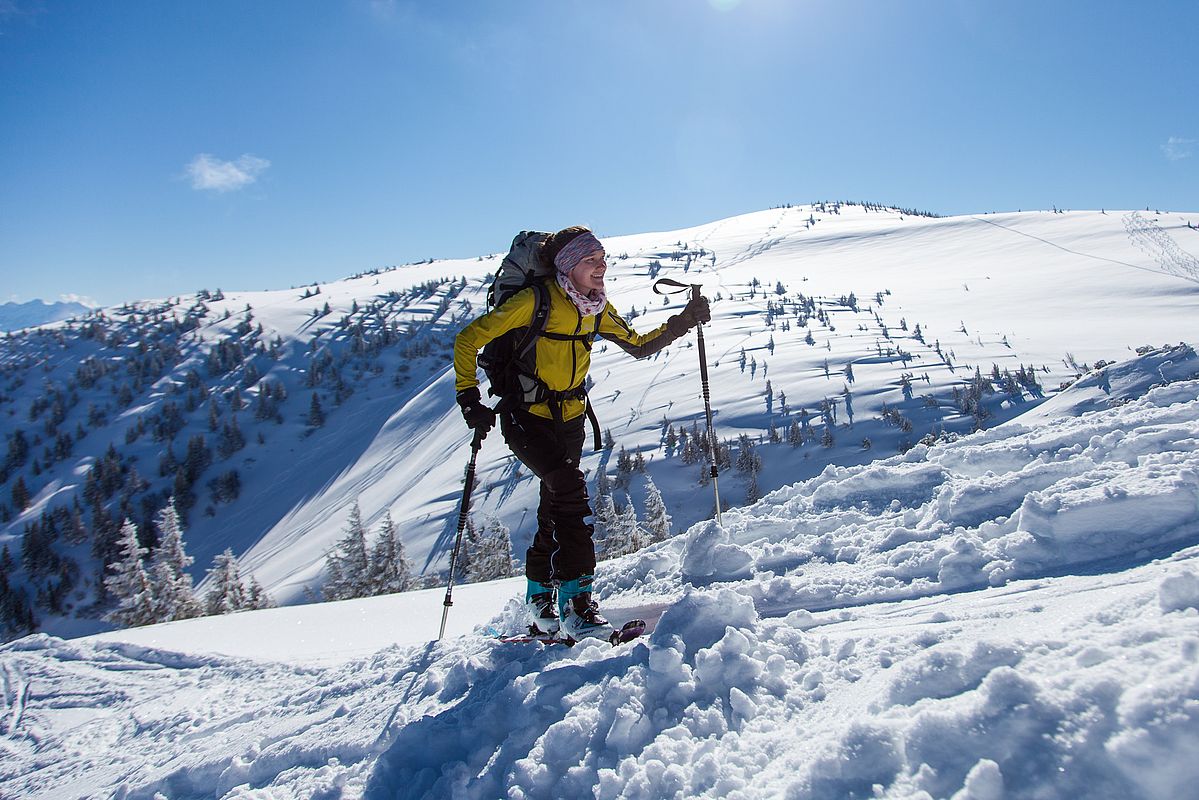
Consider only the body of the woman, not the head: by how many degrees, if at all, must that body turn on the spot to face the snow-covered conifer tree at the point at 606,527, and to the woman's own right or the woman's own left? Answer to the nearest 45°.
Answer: approximately 135° to the woman's own left

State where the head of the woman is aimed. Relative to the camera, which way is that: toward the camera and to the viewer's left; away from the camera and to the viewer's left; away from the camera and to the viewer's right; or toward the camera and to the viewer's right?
toward the camera and to the viewer's right

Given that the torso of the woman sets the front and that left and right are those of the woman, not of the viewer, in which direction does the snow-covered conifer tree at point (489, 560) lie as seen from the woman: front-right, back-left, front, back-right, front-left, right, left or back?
back-left

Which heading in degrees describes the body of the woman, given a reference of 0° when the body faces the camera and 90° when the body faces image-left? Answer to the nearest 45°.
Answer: approximately 315°

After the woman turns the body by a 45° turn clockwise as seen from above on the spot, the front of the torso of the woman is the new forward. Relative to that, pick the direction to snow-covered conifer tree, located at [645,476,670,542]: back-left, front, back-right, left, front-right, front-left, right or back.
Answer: back

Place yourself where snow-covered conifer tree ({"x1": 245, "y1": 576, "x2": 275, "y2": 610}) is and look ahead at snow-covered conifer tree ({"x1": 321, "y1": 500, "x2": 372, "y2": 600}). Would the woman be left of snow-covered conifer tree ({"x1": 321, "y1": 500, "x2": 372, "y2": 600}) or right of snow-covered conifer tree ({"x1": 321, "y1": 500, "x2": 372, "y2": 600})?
right

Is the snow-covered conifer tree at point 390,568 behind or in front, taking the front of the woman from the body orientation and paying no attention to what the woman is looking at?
behind

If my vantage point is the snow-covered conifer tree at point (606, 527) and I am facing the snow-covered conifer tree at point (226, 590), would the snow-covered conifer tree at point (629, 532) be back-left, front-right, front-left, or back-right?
back-left

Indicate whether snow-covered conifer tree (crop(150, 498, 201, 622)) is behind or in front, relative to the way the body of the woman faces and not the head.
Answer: behind

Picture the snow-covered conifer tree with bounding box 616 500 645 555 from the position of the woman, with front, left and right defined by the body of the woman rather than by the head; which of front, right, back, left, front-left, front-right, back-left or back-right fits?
back-left
